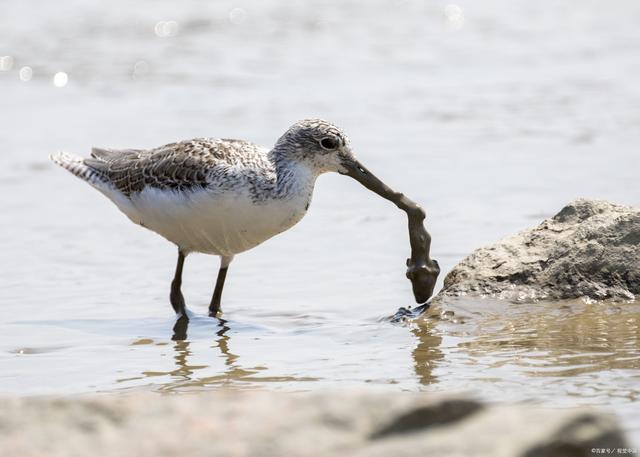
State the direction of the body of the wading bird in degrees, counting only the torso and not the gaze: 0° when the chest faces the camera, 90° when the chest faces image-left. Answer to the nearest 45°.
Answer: approximately 270°

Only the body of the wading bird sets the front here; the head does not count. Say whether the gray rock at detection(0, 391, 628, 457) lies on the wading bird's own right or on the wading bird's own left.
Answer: on the wading bird's own right

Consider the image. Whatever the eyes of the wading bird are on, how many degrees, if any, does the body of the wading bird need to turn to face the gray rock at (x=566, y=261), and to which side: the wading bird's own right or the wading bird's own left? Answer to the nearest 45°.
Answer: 0° — it already faces it
